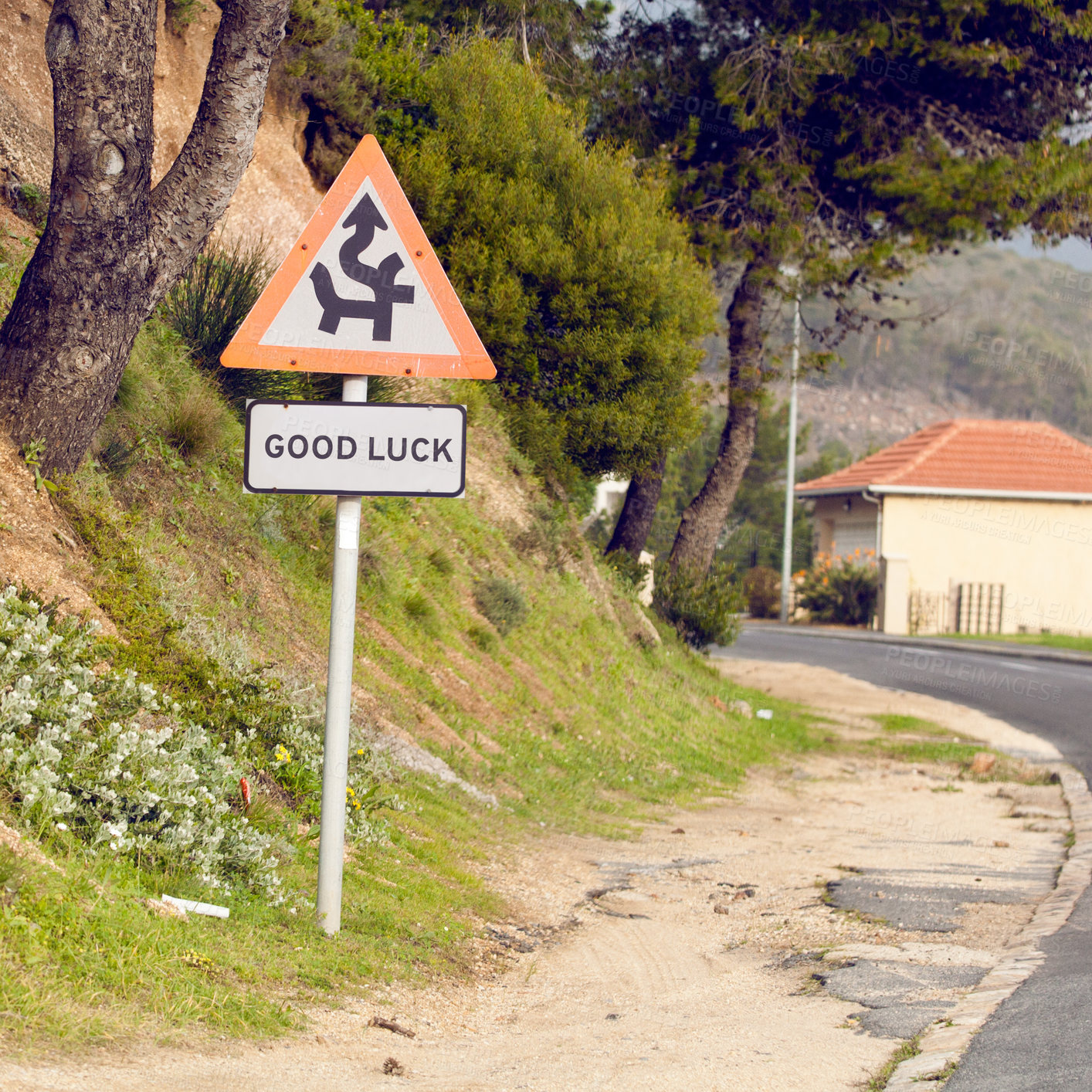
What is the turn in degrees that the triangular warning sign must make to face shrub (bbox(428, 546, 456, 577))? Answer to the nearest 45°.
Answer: approximately 180°

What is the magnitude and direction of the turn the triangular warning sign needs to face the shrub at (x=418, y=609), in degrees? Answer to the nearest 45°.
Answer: approximately 180°

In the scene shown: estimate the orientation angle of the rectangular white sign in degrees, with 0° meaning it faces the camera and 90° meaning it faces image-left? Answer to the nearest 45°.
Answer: approximately 0°

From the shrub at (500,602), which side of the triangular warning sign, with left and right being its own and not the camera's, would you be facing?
back

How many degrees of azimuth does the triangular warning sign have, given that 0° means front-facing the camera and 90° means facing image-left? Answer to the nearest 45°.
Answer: approximately 0°

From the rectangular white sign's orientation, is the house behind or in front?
behind

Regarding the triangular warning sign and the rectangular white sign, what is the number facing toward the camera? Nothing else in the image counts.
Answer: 2
